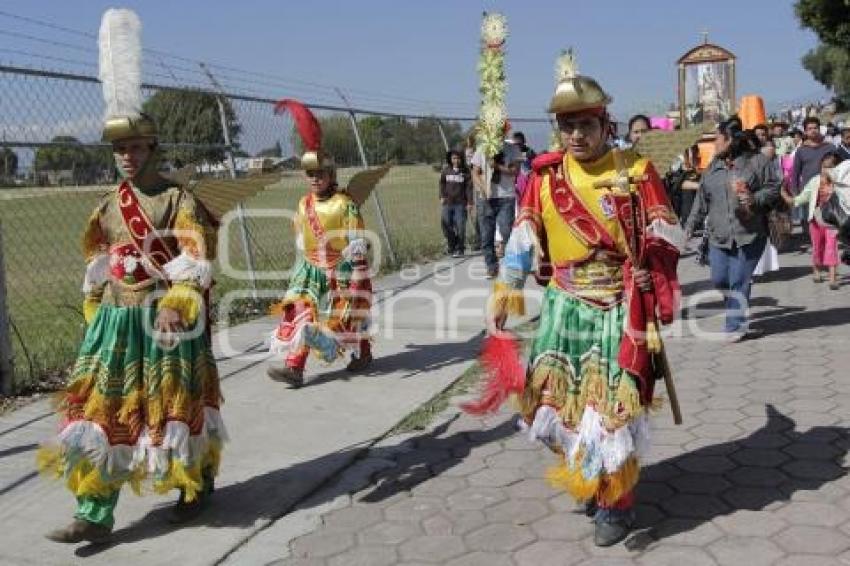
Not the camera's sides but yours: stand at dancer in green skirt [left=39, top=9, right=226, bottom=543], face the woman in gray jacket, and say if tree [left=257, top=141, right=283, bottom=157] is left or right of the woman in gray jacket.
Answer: left

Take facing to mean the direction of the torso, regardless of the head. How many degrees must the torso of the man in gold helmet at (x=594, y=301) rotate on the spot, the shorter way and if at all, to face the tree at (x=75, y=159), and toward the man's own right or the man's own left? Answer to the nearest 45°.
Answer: approximately 135° to the man's own right

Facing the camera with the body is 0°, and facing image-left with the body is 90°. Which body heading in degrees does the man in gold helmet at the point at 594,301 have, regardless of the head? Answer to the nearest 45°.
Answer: approximately 0°

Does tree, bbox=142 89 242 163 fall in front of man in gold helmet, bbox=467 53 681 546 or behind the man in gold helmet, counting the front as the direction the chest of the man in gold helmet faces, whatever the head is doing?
behind

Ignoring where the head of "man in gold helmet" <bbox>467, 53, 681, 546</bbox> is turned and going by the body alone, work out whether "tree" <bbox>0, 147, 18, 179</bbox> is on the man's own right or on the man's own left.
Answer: on the man's own right

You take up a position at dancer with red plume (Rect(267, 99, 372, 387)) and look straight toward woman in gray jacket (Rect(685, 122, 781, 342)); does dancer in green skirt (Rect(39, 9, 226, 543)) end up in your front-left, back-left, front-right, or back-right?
back-right

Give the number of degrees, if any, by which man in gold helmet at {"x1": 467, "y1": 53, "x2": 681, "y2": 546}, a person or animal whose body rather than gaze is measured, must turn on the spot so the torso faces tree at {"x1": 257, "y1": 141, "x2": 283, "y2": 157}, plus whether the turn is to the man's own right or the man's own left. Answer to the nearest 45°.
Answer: approximately 135° to the man's own right
